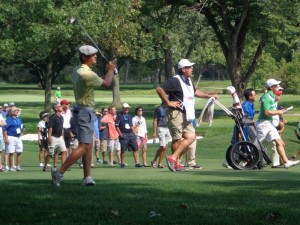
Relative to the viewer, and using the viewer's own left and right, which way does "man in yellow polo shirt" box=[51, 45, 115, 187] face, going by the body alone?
facing to the right of the viewer

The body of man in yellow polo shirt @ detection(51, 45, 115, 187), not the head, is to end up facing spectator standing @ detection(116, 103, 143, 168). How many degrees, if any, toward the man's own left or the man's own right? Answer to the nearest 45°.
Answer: approximately 90° to the man's own left

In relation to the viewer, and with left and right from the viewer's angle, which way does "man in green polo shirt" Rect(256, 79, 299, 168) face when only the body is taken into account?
facing to the right of the viewer

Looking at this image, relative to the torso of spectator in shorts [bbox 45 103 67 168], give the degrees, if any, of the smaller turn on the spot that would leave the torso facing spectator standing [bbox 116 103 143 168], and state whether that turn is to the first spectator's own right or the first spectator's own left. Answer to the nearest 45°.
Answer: approximately 90° to the first spectator's own left

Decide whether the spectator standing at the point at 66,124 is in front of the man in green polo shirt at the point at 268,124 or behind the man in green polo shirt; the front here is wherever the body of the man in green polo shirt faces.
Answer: behind

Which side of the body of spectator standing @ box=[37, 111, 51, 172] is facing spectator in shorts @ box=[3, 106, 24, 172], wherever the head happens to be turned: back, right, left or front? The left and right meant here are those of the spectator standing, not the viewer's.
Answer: right
